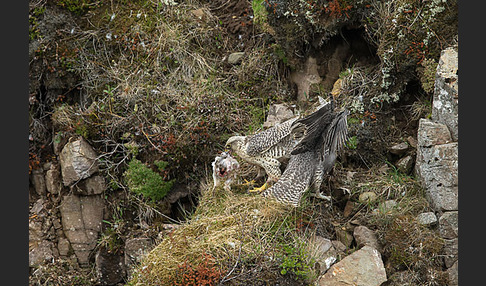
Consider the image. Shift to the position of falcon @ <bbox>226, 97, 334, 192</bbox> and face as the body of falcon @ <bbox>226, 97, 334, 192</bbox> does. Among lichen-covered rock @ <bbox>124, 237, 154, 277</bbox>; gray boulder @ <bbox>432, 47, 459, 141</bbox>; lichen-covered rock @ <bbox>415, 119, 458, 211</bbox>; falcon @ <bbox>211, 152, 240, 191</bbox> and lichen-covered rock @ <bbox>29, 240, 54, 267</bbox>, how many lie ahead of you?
3

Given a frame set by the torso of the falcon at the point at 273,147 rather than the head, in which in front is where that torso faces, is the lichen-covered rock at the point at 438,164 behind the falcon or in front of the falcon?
behind

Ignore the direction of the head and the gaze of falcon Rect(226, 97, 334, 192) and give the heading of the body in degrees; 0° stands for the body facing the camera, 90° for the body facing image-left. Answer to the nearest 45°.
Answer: approximately 90°

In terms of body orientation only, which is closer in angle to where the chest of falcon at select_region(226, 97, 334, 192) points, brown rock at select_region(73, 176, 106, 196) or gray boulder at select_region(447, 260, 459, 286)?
the brown rock

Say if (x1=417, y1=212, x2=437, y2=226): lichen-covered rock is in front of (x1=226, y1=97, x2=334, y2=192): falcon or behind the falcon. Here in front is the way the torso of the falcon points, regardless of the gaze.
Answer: behind

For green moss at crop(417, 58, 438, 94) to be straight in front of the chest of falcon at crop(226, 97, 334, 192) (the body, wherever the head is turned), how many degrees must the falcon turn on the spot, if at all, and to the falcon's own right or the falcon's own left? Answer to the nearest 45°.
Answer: approximately 180°

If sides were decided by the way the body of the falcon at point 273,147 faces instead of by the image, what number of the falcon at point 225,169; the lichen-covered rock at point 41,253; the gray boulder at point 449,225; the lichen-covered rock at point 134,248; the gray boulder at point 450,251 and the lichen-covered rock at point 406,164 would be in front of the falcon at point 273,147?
3

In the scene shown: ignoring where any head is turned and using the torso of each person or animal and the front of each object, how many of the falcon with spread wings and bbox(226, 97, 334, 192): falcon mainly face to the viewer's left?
1

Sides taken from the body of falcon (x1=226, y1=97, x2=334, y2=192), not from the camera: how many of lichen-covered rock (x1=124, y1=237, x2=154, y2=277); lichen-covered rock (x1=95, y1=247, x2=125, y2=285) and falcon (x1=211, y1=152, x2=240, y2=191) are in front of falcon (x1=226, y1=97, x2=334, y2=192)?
3

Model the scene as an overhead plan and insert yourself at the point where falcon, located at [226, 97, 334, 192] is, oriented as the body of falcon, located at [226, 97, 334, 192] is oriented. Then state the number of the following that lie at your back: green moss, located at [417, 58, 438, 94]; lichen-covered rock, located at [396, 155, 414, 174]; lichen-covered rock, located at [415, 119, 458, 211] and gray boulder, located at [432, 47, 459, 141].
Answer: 4

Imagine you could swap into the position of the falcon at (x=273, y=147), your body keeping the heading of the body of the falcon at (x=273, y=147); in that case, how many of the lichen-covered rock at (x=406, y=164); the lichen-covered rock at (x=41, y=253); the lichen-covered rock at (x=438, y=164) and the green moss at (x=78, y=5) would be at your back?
2

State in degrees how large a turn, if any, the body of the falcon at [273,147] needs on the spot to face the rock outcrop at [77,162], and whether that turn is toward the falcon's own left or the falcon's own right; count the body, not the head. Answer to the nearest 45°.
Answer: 0° — it already faces it
